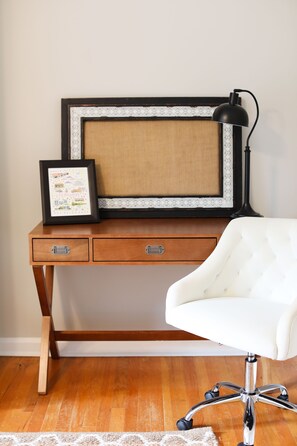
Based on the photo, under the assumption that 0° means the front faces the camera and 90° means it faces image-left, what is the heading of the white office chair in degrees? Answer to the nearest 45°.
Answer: approximately 45°

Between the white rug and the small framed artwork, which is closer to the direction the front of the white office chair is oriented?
the white rug

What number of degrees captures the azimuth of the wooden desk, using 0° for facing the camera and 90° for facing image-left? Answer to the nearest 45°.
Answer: approximately 0°

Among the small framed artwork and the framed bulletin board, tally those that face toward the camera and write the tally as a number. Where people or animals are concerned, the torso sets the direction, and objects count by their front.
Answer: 2

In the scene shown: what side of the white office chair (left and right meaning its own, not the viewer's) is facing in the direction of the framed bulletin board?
right

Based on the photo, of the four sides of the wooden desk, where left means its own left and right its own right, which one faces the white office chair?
left

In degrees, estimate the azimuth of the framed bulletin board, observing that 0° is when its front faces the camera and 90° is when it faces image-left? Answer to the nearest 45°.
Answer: approximately 0°

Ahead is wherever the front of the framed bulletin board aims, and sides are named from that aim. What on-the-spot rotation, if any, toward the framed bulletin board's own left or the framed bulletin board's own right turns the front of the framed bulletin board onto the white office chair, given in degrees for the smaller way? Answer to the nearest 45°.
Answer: approximately 45° to the framed bulletin board's own left
